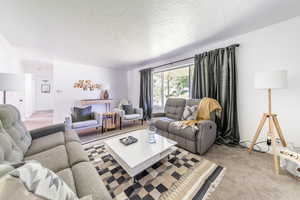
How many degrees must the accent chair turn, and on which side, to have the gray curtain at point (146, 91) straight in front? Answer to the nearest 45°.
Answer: approximately 90° to its left

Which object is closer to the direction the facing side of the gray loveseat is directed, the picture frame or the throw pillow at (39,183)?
the throw pillow

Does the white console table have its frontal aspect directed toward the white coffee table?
yes

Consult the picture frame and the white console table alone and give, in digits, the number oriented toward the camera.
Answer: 2

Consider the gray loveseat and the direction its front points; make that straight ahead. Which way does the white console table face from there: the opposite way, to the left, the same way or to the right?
to the left

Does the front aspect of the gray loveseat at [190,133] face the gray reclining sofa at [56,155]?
yes

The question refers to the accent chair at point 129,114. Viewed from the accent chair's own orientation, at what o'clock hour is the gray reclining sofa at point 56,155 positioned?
The gray reclining sofa is roughly at 2 o'clock from the accent chair.

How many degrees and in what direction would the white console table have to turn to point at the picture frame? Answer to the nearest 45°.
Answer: approximately 135° to its right

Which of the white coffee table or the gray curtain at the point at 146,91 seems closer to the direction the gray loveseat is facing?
the white coffee table

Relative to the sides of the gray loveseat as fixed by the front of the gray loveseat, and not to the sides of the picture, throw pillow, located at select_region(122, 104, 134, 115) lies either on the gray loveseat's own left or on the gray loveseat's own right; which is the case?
on the gray loveseat's own right
